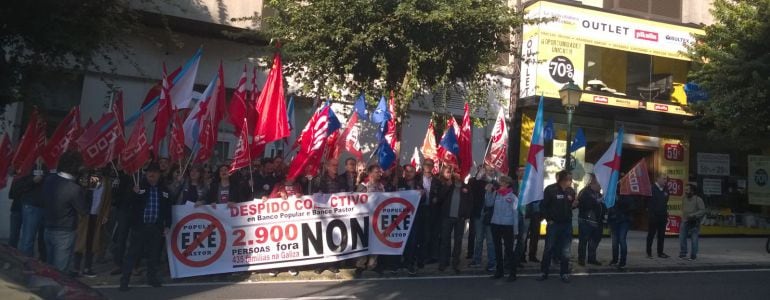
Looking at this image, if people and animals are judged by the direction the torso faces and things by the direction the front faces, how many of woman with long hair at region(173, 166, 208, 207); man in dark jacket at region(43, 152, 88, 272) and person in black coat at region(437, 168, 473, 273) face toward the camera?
2

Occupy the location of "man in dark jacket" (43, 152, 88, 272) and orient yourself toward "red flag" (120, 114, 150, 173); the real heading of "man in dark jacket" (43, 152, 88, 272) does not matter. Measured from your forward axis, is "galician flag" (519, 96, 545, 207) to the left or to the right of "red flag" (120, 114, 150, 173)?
right

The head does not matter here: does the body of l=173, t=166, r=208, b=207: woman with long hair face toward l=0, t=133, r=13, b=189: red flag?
no

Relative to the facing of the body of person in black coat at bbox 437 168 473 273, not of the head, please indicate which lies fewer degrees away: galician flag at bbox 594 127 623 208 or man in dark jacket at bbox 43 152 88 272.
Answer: the man in dark jacket

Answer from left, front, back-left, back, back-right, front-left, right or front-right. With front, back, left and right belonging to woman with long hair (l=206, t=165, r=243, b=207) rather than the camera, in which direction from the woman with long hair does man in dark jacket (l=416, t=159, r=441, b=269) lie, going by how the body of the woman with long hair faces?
left

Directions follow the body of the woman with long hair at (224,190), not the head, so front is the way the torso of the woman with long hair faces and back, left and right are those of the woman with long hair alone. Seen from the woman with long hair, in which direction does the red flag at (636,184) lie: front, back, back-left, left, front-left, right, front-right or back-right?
left

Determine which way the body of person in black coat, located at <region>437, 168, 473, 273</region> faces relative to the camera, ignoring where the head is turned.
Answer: toward the camera

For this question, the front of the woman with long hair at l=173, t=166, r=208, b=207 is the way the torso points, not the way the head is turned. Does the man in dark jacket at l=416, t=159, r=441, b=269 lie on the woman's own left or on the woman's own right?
on the woman's own left

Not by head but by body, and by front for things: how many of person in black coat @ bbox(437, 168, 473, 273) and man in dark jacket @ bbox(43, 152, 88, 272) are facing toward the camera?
1

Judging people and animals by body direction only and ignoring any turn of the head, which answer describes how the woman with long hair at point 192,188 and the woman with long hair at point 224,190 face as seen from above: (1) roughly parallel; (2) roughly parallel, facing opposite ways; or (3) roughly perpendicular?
roughly parallel

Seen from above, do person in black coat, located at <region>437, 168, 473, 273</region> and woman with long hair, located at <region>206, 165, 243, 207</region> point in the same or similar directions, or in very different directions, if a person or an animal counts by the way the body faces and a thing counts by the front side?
same or similar directions

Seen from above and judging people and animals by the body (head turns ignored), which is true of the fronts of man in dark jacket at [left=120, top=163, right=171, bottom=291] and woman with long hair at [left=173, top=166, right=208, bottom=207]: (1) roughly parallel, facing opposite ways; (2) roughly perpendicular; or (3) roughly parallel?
roughly parallel

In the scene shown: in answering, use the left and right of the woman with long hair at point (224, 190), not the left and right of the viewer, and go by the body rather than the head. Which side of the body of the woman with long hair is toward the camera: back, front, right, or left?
front

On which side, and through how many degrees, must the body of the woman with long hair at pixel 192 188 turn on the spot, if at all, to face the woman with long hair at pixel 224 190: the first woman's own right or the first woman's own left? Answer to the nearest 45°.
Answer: approximately 90° to the first woman's own left

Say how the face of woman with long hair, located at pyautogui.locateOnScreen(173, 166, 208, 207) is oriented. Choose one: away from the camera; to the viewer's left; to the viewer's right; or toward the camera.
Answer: toward the camera

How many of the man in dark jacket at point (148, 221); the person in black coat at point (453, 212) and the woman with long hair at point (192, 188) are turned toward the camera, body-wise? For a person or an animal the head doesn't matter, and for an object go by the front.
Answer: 3

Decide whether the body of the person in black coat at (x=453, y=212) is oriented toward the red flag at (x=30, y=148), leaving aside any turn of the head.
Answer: no

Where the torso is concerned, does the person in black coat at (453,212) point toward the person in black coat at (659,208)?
no
